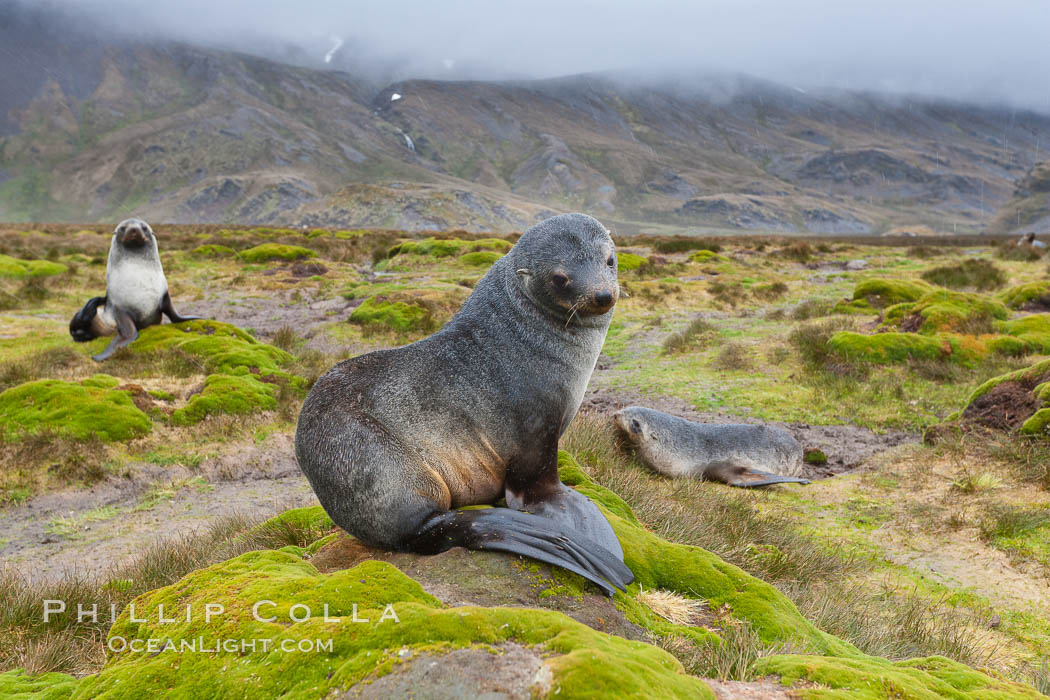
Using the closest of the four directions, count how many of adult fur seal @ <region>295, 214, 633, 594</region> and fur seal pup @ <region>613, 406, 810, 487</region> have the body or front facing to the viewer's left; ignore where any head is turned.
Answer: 1

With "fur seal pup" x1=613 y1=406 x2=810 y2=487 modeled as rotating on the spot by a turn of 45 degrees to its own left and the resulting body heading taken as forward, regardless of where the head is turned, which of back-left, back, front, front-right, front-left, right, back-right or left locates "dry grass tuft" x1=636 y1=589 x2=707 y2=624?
front-left

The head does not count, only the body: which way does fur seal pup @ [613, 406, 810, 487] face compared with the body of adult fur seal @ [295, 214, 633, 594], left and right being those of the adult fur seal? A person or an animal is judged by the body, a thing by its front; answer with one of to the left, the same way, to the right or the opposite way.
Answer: the opposite way

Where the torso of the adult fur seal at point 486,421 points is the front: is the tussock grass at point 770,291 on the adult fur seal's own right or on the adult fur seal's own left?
on the adult fur seal's own left

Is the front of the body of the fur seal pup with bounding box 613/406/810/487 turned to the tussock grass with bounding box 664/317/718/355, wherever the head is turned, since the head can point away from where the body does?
no

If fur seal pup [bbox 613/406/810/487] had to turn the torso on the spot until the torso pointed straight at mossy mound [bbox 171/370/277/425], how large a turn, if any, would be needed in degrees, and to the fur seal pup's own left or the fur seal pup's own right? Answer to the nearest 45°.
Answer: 0° — it already faces it

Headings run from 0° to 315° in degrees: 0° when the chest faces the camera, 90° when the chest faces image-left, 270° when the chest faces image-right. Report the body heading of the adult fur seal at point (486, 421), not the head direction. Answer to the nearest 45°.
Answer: approximately 270°

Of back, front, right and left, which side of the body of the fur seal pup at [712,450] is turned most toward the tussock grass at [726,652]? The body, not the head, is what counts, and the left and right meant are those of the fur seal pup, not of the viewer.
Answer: left

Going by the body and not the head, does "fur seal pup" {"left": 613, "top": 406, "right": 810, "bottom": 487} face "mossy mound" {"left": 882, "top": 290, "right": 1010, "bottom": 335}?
no

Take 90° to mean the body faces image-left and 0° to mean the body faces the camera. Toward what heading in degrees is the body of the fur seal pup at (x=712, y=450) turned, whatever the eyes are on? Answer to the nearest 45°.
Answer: approximately 90°
